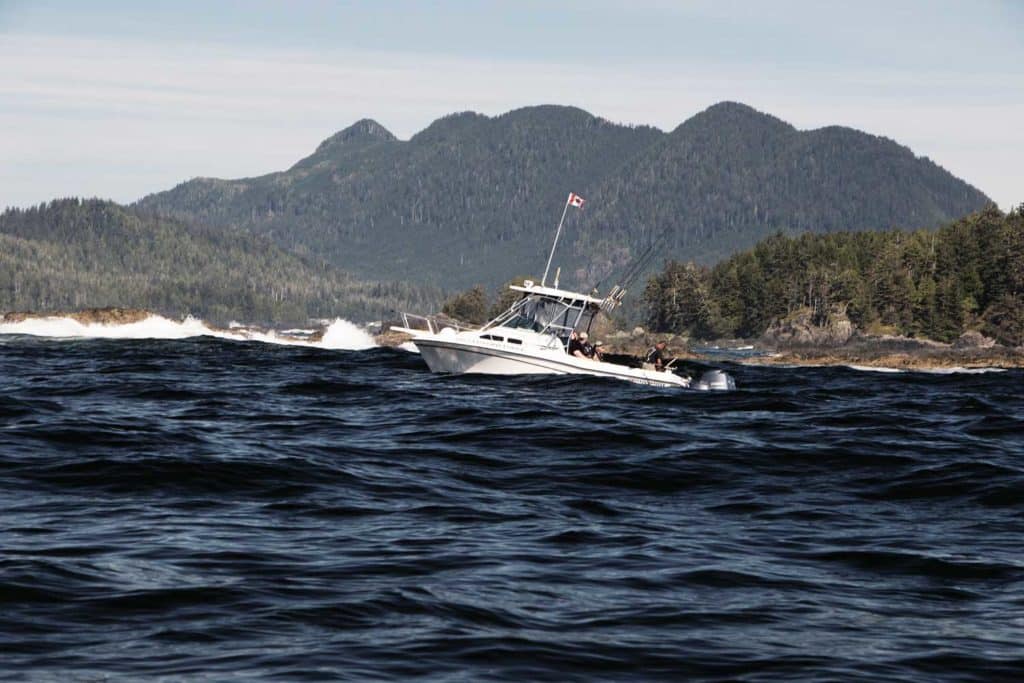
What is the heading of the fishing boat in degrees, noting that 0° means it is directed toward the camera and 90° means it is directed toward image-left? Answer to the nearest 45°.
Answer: approximately 90°
